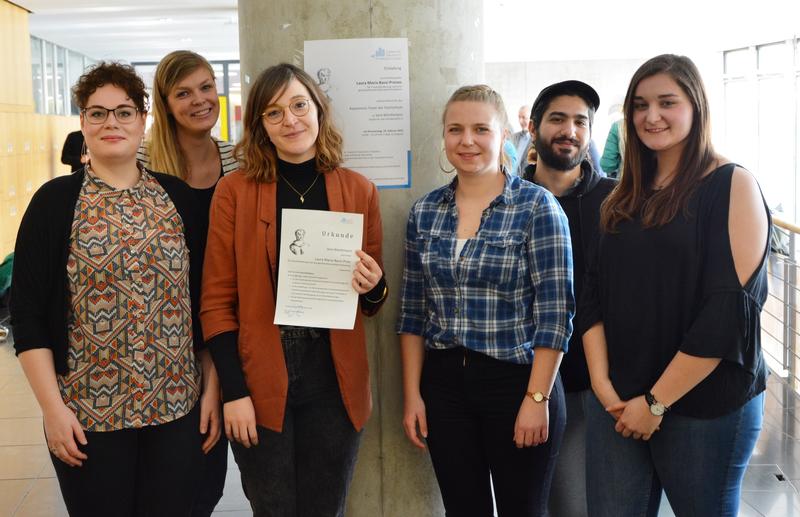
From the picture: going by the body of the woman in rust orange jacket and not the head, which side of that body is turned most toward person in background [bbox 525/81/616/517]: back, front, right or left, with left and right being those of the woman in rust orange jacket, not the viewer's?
left

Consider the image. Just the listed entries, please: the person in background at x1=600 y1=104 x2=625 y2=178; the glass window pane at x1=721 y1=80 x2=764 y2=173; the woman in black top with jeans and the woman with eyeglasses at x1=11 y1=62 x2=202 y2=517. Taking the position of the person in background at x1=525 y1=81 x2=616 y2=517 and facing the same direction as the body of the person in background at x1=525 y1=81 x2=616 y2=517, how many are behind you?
2

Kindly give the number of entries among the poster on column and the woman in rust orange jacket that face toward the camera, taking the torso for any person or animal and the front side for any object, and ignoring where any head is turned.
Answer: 2

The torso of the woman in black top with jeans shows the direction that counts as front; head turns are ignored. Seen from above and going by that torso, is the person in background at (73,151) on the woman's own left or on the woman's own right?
on the woman's own right

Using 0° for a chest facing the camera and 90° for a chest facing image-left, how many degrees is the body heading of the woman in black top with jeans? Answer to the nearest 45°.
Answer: approximately 45°

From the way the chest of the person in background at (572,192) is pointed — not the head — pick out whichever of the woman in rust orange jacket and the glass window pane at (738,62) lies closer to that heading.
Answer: the woman in rust orange jacket

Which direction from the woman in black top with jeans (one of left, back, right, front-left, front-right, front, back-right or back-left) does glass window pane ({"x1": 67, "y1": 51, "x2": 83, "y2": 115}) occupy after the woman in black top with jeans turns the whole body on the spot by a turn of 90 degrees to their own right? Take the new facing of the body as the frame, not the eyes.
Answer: front
